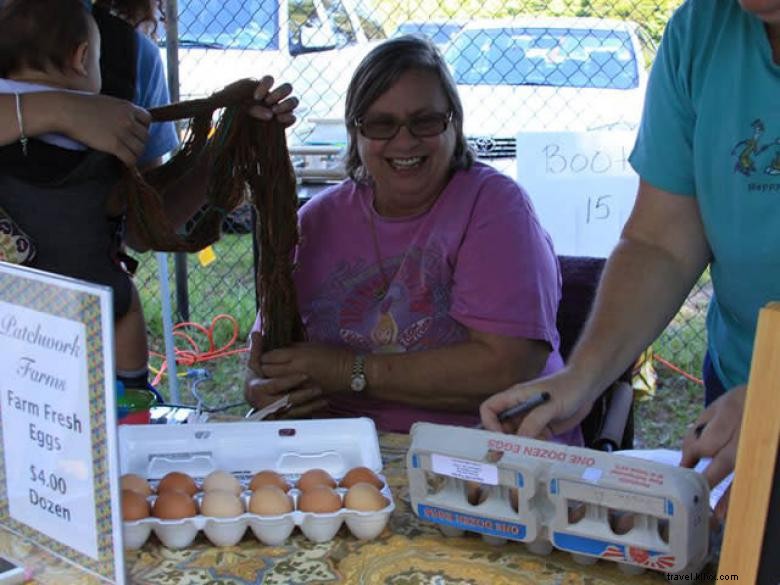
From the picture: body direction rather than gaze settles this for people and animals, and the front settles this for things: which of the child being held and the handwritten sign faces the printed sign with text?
the handwritten sign

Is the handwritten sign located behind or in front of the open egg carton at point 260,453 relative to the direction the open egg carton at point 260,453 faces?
behind

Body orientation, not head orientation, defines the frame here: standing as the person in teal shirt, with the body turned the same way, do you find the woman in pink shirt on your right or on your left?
on your right

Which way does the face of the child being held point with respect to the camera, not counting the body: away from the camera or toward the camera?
away from the camera

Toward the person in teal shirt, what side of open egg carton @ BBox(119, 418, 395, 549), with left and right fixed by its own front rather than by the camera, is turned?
left
